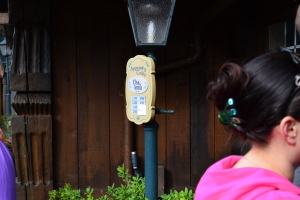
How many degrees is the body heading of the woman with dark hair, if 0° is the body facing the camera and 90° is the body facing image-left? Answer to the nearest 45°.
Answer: approximately 270°

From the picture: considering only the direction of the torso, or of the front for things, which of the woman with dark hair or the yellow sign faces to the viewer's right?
the woman with dark hair

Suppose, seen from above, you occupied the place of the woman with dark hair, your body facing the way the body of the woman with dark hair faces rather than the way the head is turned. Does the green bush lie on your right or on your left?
on your left

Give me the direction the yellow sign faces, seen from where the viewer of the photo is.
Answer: facing the viewer and to the left of the viewer

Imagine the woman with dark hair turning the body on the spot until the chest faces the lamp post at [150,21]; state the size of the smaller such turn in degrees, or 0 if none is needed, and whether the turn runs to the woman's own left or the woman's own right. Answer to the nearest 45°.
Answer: approximately 90° to the woman's own left

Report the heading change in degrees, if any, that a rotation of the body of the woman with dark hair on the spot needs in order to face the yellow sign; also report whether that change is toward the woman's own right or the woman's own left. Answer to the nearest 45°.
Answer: approximately 135° to the woman's own left

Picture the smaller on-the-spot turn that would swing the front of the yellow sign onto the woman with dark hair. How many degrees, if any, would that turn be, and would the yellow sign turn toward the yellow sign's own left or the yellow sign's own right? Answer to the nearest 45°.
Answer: approximately 45° to the yellow sign's own left
